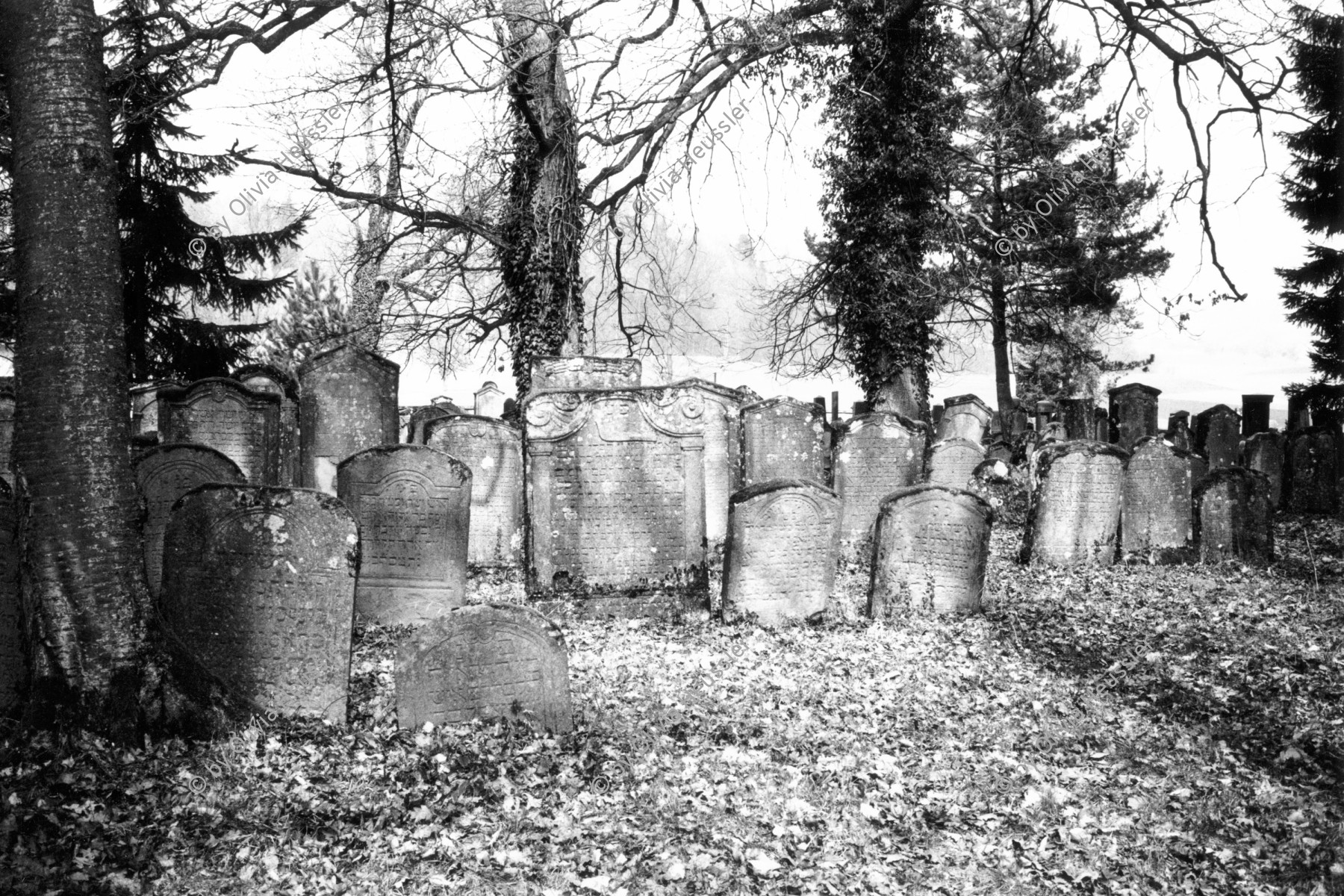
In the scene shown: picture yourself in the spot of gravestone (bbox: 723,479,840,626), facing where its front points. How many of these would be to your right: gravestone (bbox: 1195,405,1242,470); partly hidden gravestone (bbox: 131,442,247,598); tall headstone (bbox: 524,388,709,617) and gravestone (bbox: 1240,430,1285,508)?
2

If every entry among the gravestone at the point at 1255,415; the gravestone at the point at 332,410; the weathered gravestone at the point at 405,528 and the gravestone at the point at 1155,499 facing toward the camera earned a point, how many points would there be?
4

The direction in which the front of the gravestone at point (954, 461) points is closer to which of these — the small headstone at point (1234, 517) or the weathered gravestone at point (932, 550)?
the weathered gravestone

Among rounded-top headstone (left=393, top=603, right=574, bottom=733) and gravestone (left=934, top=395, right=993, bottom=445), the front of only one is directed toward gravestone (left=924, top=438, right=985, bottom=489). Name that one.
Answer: gravestone (left=934, top=395, right=993, bottom=445)

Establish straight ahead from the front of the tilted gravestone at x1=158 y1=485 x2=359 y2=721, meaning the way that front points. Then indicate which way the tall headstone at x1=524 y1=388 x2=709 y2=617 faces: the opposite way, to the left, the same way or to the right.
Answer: the same way

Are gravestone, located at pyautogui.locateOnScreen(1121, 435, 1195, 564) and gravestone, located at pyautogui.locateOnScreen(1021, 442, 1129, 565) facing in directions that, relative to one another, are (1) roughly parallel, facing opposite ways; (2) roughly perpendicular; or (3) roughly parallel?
roughly parallel

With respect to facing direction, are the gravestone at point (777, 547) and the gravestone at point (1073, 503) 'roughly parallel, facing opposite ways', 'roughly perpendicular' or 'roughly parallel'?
roughly parallel

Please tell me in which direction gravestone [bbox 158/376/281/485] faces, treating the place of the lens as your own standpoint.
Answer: facing the viewer

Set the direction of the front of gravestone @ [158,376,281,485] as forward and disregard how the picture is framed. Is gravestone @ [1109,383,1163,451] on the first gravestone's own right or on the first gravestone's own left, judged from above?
on the first gravestone's own left

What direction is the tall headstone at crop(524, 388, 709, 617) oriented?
toward the camera

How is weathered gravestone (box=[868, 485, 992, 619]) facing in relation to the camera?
toward the camera

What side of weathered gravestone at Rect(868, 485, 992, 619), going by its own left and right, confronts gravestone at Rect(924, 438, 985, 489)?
back

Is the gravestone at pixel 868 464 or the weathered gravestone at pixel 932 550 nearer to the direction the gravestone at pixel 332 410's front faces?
the weathered gravestone

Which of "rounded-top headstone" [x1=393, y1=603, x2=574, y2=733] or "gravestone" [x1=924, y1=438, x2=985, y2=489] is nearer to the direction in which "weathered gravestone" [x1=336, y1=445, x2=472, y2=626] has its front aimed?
the rounded-top headstone

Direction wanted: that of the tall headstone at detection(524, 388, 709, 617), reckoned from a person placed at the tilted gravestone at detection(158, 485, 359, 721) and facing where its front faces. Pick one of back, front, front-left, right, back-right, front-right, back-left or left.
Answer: back-left
